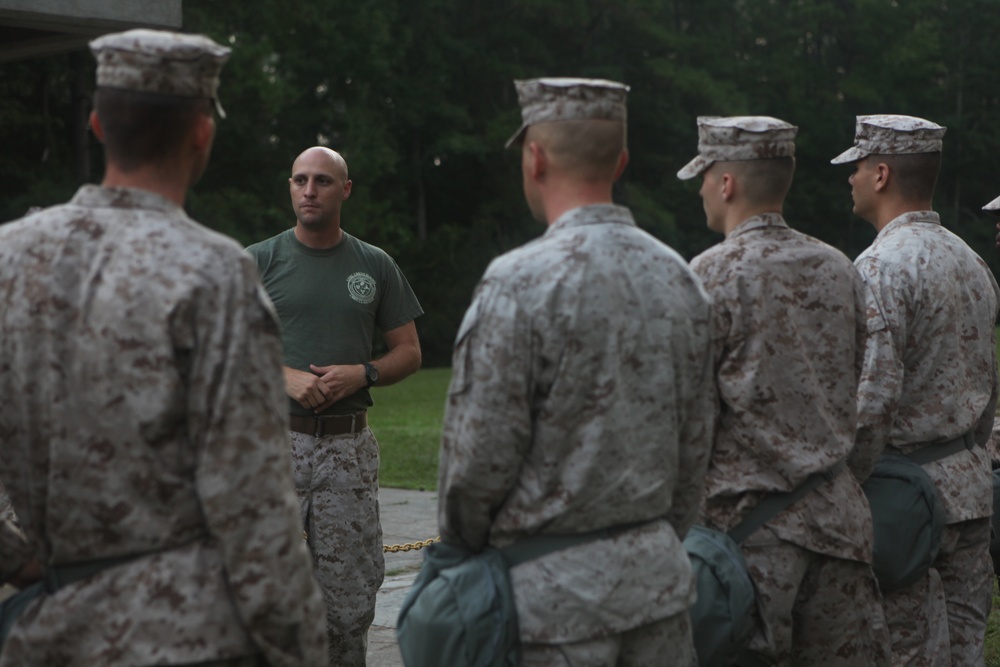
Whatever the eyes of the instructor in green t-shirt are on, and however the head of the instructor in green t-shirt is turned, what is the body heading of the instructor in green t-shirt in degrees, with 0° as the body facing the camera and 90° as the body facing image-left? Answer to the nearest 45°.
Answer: approximately 0°
